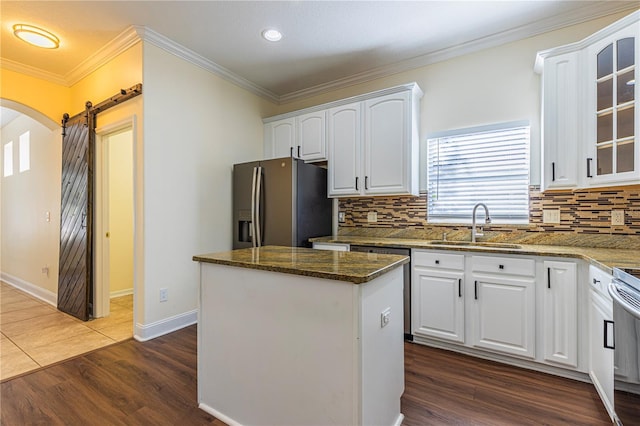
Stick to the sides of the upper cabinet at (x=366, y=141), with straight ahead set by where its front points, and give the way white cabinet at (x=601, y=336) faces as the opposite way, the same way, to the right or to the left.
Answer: to the right

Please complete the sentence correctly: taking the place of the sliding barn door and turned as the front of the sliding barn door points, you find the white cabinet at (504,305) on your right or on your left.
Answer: on your left

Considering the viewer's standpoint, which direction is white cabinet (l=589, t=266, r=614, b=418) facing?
facing to the left of the viewer

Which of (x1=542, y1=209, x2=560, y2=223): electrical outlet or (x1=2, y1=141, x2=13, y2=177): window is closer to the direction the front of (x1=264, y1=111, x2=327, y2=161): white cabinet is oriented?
the window

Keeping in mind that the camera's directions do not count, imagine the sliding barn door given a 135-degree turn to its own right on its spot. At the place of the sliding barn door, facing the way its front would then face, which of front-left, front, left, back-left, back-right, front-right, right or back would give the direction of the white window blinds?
back-right

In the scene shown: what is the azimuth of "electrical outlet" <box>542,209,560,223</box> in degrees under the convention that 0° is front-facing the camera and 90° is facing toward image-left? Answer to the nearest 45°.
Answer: approximately 0°
